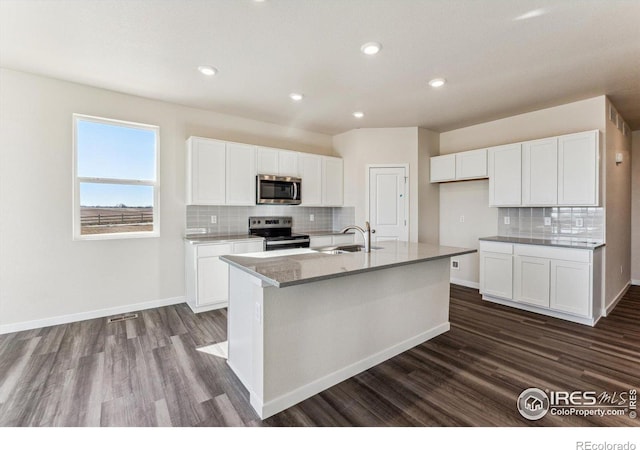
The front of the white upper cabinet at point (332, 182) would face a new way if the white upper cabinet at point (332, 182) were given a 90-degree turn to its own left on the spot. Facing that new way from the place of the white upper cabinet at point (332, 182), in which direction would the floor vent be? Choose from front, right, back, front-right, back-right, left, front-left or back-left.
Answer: back

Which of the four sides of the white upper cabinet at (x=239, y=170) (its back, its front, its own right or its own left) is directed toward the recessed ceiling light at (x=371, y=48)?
front

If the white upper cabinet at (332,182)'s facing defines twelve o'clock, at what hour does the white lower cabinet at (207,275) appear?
The white lower cabinet is roughly at 3 o'clock from the white upper cabinet.

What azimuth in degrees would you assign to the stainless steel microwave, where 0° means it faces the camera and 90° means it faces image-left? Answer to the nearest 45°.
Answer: approximately 315°

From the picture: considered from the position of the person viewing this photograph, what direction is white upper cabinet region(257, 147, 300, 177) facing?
facing the viewer and to the right of the viewer

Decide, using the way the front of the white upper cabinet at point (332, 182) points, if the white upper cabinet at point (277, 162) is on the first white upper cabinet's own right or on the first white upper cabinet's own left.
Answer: on the first white upper cabinet's own right

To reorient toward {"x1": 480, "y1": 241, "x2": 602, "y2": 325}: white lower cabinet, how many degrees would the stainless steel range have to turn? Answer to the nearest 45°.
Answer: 0° — it already faces it

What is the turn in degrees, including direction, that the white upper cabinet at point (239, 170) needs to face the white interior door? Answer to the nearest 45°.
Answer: approximately 45° to its left

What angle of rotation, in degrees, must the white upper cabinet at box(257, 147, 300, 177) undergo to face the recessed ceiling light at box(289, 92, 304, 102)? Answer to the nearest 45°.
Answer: approximately 45° to its right

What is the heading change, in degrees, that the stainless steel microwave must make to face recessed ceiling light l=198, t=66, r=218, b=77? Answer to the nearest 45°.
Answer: approximately 90° to its right
